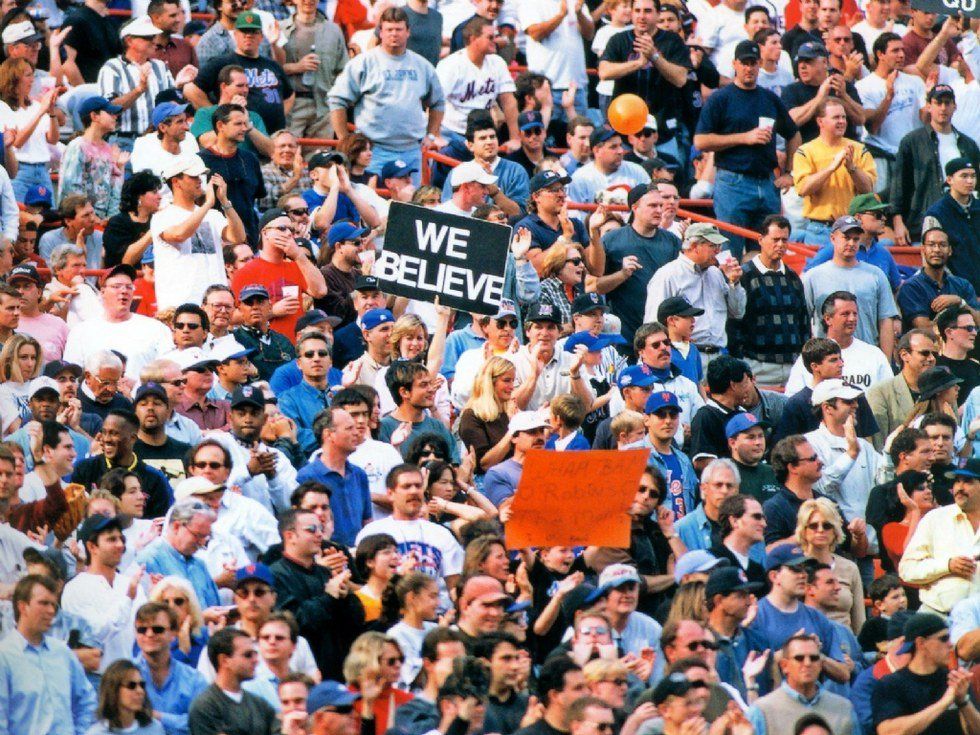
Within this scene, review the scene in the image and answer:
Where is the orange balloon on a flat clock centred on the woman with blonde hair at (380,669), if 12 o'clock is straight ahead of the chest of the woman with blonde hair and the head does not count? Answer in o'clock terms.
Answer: The orange balloon is roughly at 8 o'clock from the woman with blonde hair.

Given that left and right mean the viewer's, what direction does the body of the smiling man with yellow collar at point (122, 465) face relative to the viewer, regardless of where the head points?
facing the viewer and to the left of the viewer

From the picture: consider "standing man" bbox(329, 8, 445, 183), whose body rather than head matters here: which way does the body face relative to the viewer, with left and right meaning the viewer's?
facing the viewer

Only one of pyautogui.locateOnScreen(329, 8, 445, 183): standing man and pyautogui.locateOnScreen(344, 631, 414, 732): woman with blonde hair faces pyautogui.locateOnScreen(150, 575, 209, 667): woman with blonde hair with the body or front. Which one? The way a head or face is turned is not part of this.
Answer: the standing man

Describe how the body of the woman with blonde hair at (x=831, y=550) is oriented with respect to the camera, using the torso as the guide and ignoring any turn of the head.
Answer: toward the camera

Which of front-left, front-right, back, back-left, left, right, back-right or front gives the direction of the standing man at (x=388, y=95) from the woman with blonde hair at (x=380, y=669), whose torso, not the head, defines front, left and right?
back-left

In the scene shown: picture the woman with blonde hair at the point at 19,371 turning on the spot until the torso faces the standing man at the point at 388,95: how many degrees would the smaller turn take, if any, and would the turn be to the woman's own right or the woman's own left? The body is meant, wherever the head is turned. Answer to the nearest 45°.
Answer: approximately 90° to the woman's own left

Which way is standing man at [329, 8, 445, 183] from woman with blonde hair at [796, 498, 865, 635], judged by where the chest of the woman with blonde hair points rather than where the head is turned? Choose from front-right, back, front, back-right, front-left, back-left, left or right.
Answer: back-right

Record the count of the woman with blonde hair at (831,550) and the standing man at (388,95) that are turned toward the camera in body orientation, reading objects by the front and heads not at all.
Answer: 2

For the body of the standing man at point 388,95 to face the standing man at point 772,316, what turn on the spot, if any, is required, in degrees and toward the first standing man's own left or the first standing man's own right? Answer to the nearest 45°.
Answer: approximately 45° to the first standing man's own left

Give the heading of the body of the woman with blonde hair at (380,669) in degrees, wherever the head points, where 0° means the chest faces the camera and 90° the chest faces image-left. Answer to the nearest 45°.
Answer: approximately 315°
